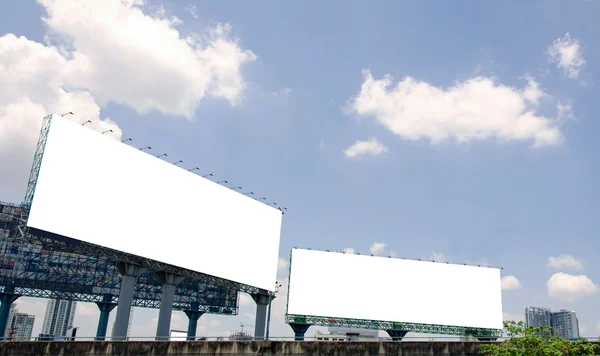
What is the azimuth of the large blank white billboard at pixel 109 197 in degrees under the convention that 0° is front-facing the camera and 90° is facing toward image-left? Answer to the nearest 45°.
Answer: approximately 315°

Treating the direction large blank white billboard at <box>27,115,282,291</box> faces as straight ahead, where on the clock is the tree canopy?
The tree canopy is roughly at 12 o'clock from the large blank white billboard.
